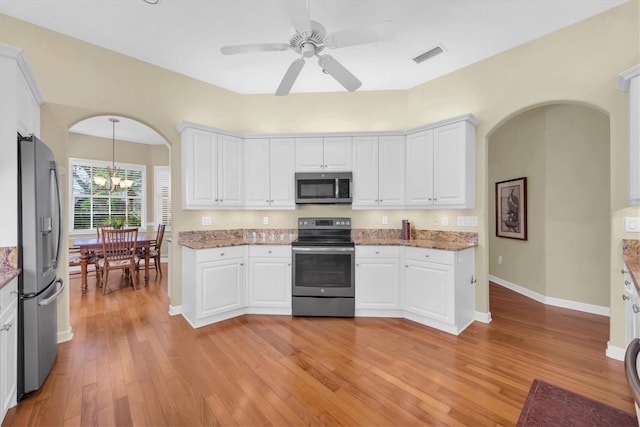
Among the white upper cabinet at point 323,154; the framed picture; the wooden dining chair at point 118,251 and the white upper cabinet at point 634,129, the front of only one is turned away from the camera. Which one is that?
the wooden dining chair

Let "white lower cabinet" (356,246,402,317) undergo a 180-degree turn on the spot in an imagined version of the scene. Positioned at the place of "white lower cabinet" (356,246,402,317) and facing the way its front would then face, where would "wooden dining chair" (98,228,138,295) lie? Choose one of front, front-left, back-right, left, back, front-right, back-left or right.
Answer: left

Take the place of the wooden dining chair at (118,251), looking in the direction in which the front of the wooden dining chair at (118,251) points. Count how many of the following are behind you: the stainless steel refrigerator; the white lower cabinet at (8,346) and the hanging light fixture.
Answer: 2

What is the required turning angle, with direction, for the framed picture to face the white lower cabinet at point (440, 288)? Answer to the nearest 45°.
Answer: approximately 45° to its left

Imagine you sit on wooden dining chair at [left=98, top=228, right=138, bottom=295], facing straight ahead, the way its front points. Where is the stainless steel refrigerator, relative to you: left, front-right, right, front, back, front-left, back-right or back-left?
back

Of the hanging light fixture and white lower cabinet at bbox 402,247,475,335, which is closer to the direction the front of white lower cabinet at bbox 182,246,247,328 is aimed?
the white lower cabinet

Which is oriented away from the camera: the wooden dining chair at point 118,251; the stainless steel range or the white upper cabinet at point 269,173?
the wooden dining chair

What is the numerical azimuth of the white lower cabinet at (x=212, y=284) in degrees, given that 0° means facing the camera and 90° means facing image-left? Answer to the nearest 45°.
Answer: approximately 315°

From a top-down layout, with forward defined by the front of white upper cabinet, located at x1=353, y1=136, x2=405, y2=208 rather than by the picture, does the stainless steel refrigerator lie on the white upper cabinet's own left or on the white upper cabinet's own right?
on the white upper cabinet's own right
